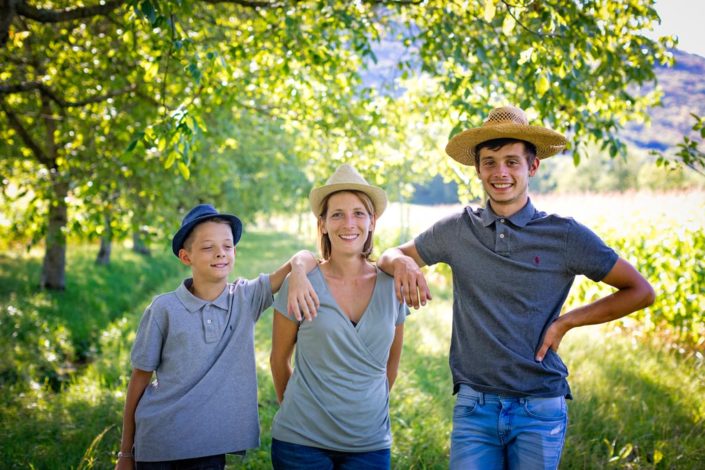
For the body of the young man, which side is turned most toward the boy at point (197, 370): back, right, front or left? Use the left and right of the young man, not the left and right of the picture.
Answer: right

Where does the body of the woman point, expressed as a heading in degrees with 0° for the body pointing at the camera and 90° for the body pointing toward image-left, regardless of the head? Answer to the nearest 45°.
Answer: approximately 0°

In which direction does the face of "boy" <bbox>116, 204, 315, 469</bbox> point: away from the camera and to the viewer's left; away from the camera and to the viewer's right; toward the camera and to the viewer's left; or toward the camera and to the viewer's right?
toward the camera and to the viewer's right
